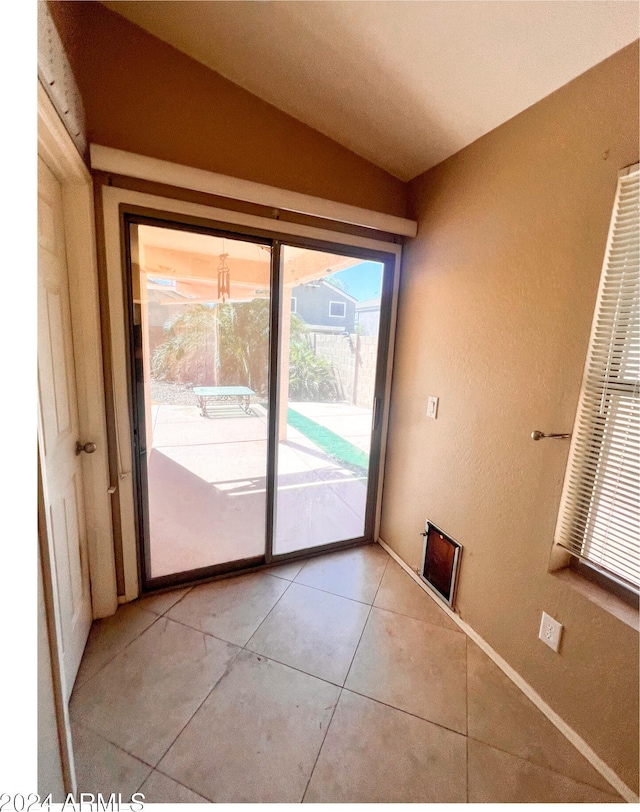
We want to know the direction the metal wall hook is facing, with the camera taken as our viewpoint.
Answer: facing to the left of the viewer

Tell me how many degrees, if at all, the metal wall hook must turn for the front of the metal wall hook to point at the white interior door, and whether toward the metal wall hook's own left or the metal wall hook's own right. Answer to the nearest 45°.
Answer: approximately 45° to the metal wall hook's own left
